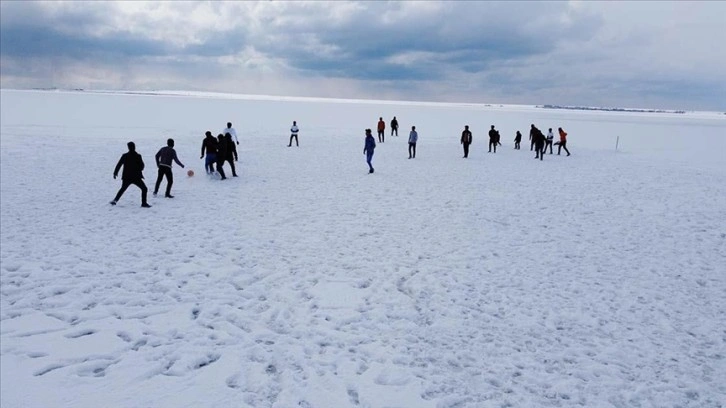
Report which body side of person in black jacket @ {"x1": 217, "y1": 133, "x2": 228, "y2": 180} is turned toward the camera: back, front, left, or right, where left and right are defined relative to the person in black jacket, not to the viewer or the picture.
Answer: left
